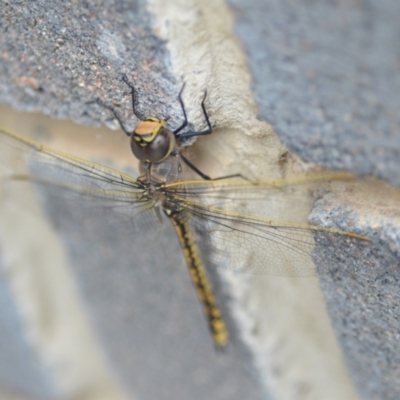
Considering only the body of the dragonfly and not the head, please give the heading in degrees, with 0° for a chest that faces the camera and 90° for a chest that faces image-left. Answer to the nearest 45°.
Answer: approximately 180°
